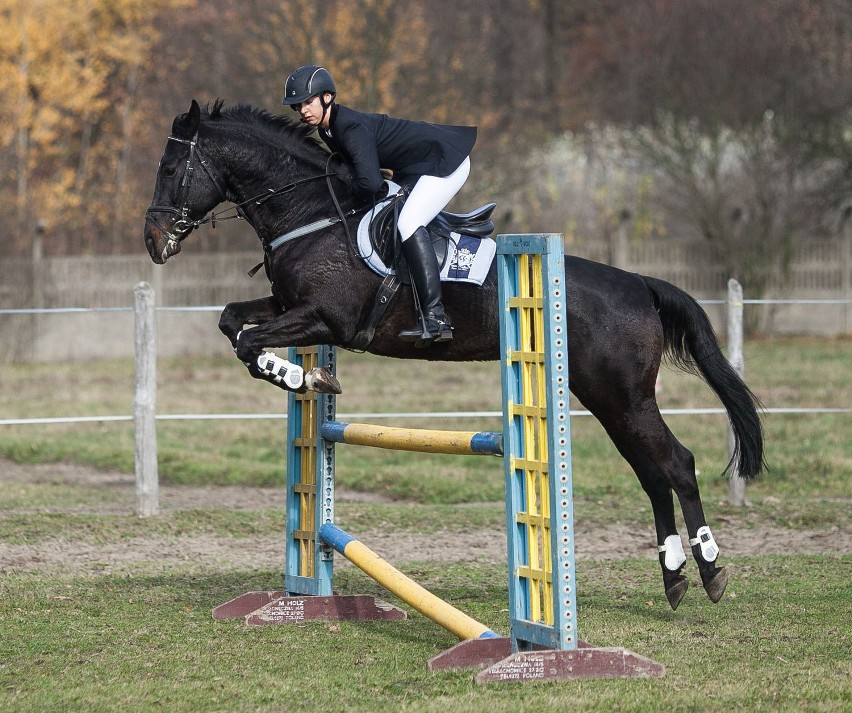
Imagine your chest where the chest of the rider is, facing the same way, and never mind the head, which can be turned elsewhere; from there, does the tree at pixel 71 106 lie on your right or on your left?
on your right

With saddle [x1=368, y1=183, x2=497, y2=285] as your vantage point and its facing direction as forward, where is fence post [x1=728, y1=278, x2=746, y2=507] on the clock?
The fence post is roughly at 4 o'clock from the saddle.

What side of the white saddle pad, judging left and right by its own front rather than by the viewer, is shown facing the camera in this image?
left

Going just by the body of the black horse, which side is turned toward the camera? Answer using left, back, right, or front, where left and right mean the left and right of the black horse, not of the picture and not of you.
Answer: left

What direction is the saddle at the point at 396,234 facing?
to the viewer's left

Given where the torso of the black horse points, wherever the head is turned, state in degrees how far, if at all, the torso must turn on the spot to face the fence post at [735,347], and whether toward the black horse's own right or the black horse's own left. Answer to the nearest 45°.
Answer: approximately 135° to the black horse's own right

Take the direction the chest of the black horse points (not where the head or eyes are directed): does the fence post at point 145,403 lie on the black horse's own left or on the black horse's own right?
on the black horse's own right

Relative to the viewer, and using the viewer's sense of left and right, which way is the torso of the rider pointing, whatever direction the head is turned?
facing to the left of the viewer
